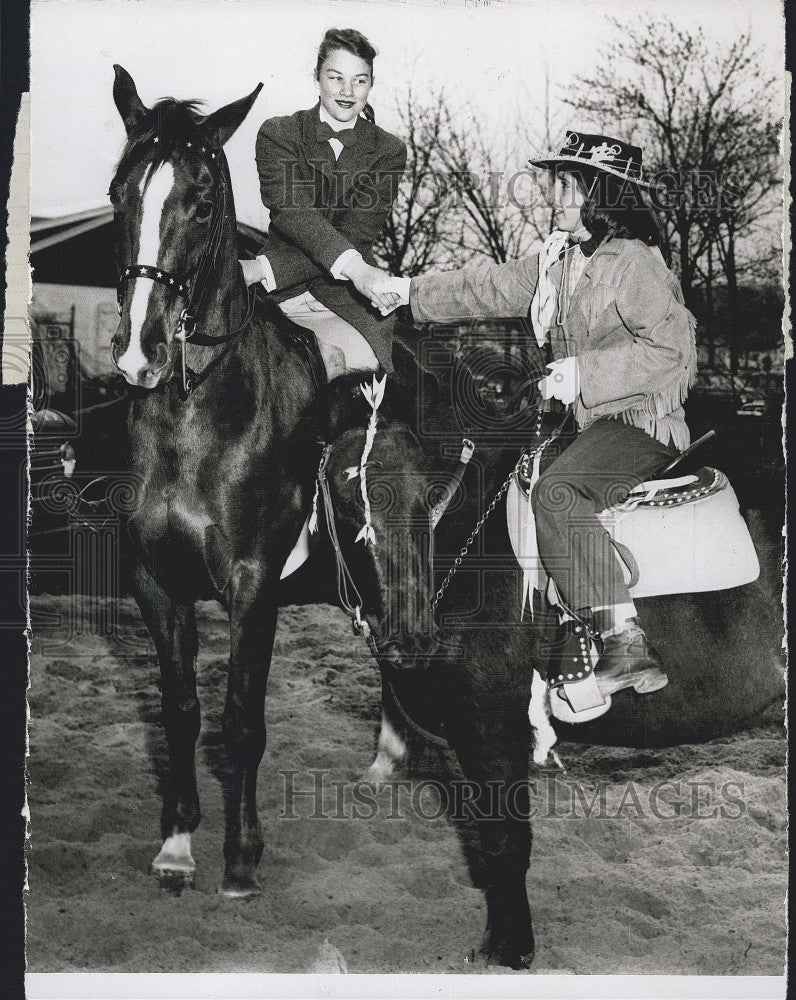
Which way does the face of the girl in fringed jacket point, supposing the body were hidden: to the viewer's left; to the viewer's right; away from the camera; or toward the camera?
to the viewer's left

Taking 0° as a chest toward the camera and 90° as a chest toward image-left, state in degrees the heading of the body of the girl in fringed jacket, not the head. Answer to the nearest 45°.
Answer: approximately 90°
